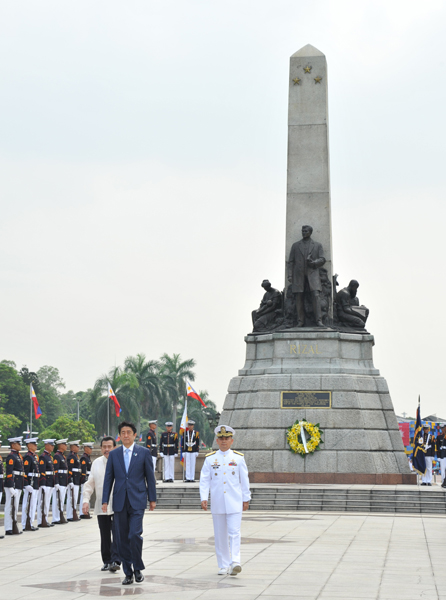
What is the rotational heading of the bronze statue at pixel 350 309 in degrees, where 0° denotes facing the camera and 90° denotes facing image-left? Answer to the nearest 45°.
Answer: approximately 270°

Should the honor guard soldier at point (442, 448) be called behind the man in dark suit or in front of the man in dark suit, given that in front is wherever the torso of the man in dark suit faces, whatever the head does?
behind

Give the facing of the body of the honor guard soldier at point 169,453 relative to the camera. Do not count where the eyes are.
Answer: toward the camera

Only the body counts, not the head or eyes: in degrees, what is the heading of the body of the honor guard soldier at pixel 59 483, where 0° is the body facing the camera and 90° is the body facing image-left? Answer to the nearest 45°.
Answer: approximately 315°

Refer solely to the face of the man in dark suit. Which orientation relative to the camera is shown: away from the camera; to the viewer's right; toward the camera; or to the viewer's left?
toward the camera

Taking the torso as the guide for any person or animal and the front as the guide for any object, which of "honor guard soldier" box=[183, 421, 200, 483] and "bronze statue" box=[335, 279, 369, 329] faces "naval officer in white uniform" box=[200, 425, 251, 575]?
the honor guard soldier

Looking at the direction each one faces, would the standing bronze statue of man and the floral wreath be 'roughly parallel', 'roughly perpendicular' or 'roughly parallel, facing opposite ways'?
roughly parallel

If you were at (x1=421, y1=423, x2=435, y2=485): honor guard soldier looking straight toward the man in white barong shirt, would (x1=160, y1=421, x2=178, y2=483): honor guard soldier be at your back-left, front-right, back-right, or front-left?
front-right

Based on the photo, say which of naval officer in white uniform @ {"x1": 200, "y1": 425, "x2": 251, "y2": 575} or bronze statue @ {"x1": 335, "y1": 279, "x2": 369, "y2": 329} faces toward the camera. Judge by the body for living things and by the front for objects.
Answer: the naval officer in white uniform

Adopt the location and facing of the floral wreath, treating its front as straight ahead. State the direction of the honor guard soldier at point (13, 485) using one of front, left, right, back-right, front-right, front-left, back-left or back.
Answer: front-right

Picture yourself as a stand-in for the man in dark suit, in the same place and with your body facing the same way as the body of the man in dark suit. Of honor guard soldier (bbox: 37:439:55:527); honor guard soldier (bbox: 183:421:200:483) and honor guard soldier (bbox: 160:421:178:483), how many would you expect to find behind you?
3

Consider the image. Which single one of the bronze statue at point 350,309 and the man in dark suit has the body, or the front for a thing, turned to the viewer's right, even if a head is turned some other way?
the bronze statue

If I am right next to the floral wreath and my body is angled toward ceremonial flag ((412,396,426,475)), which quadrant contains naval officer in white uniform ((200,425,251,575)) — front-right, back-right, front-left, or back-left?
back-right

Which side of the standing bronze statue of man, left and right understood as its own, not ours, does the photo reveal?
front

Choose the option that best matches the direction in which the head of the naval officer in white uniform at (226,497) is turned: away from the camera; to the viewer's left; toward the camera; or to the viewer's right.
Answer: toward the camera
